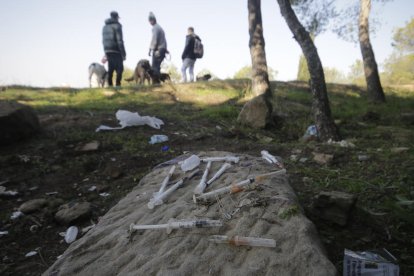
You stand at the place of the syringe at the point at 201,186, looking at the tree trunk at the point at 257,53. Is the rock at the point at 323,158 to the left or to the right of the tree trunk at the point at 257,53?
right

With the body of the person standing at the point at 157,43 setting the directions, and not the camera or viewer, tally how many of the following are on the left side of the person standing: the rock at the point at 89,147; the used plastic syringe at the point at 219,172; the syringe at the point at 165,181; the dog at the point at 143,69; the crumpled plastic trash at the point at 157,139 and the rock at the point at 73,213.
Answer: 5

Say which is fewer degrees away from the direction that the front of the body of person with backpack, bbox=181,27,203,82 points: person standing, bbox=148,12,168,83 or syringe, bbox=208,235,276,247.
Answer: the person standing

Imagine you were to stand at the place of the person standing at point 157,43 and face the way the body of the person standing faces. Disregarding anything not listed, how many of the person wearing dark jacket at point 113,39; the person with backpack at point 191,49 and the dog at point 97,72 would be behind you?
1

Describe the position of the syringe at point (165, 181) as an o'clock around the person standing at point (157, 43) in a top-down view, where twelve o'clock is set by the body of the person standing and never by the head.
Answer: The syringe is roughly at 9 o'clock from the person standing.

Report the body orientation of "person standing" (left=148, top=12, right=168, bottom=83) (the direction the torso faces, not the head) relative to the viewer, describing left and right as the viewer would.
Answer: facing to the left of the viewer

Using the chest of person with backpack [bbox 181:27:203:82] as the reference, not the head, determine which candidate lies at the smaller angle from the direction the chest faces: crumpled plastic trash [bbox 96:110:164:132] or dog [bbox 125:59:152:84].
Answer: the dog

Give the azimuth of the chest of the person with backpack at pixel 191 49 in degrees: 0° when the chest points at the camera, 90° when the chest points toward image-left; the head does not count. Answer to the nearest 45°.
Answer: approximately 135°

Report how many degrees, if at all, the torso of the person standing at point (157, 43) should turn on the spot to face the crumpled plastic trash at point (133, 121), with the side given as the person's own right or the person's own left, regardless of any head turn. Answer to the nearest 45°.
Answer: approximately 90° to the person's own left
